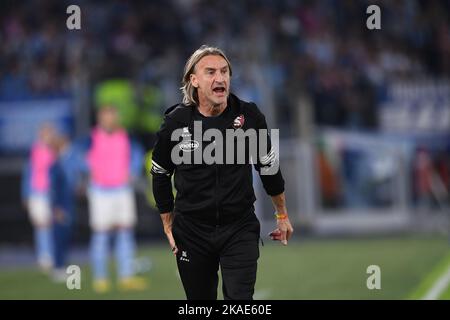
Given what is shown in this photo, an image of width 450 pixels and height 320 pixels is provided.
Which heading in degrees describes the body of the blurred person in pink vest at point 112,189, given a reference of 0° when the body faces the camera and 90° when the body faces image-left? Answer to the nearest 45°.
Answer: approximately 0°

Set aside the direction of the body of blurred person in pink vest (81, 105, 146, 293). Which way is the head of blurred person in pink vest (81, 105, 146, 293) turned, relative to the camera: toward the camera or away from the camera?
toward the camera
